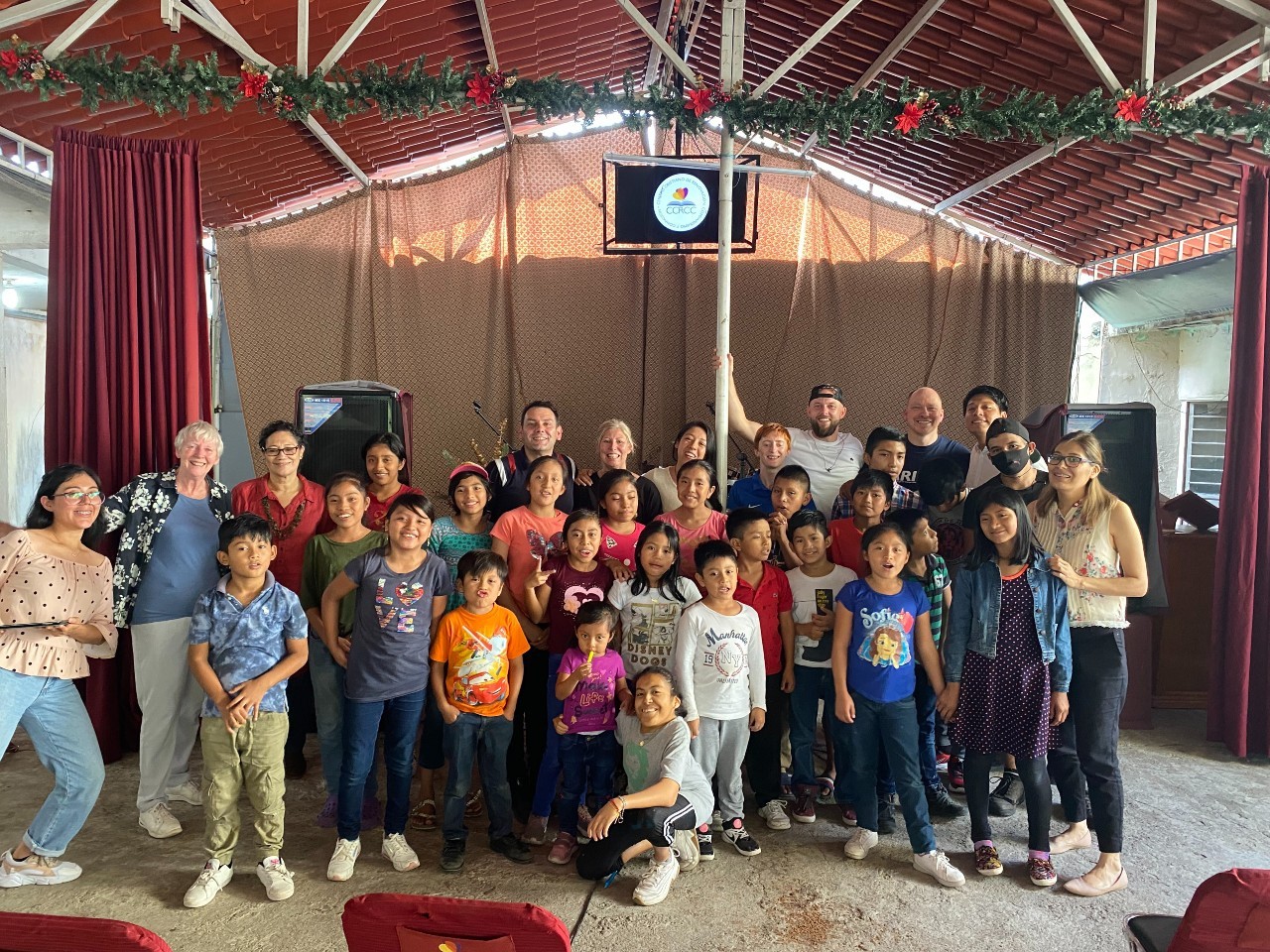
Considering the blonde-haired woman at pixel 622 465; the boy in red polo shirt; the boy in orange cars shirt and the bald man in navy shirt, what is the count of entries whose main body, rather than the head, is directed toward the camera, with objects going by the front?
4

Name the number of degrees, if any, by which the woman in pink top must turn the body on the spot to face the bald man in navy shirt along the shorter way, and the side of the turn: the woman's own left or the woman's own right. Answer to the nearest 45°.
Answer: approximately 45° to the woman's own left

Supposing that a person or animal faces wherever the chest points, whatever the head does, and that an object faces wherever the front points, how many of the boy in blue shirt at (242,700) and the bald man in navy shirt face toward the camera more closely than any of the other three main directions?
2

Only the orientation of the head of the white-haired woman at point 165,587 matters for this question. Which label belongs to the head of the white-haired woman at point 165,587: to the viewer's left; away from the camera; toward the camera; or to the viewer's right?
toward the camera

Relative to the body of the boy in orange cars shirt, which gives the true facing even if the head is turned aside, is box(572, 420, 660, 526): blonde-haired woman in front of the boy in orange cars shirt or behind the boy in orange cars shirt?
behind

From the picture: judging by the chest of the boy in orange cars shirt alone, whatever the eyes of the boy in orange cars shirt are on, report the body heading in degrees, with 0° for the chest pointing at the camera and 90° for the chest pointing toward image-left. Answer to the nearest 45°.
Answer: approximately 0°

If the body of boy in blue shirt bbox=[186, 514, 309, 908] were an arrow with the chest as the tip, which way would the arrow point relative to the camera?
toward the camera

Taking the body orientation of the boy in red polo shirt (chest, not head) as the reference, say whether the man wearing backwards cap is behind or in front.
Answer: behind

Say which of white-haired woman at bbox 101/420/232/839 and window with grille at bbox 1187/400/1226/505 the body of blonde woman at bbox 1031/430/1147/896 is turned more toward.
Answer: the white-haired woman

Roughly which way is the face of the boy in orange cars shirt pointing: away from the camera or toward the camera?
toward the camera

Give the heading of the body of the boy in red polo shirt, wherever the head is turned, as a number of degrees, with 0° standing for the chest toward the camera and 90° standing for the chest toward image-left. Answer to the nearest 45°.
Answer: approximately 0°

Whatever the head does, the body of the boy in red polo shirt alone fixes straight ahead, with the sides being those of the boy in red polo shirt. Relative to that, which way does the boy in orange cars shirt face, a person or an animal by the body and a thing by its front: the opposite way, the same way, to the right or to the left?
the same way

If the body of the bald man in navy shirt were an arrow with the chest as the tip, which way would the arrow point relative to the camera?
toward the camera

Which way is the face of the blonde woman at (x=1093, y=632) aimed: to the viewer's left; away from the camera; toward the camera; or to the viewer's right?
toward the camera
